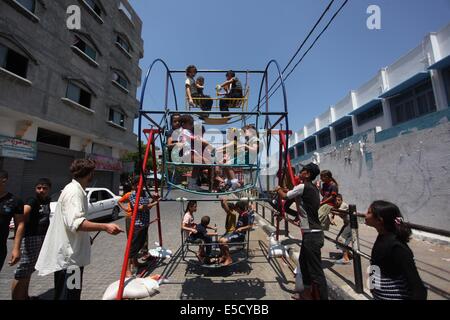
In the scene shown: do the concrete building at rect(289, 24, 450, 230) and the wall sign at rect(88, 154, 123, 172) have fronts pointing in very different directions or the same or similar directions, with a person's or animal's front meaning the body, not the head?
very different directions

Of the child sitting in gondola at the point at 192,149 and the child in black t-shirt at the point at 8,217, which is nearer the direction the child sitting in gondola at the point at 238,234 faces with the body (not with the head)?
the child in black t-shirt

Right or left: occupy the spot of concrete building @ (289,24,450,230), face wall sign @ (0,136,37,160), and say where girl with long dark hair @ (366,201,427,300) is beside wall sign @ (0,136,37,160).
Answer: left

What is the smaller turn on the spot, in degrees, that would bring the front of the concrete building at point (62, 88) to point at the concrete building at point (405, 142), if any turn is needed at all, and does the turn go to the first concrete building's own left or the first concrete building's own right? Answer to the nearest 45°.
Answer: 0° — it already faces it

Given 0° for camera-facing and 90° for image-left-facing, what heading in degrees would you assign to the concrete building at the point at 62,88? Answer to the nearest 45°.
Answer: approximately 315°

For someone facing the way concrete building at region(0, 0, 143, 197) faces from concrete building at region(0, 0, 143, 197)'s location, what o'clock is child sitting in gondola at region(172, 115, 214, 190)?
The child sitting in gondola is roughly at 1 o'clock from the concrete building.

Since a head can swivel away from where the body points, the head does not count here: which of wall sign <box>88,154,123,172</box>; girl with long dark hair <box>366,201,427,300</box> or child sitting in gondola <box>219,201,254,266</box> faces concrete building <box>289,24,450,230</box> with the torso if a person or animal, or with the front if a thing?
the wall sign

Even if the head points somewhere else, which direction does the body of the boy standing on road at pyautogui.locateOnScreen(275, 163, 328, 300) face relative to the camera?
to the viewer's left

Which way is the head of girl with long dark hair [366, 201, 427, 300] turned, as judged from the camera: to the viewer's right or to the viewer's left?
to the viewer's left

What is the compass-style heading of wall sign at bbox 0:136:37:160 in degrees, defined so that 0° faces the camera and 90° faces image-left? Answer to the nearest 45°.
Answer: approximately 315°
